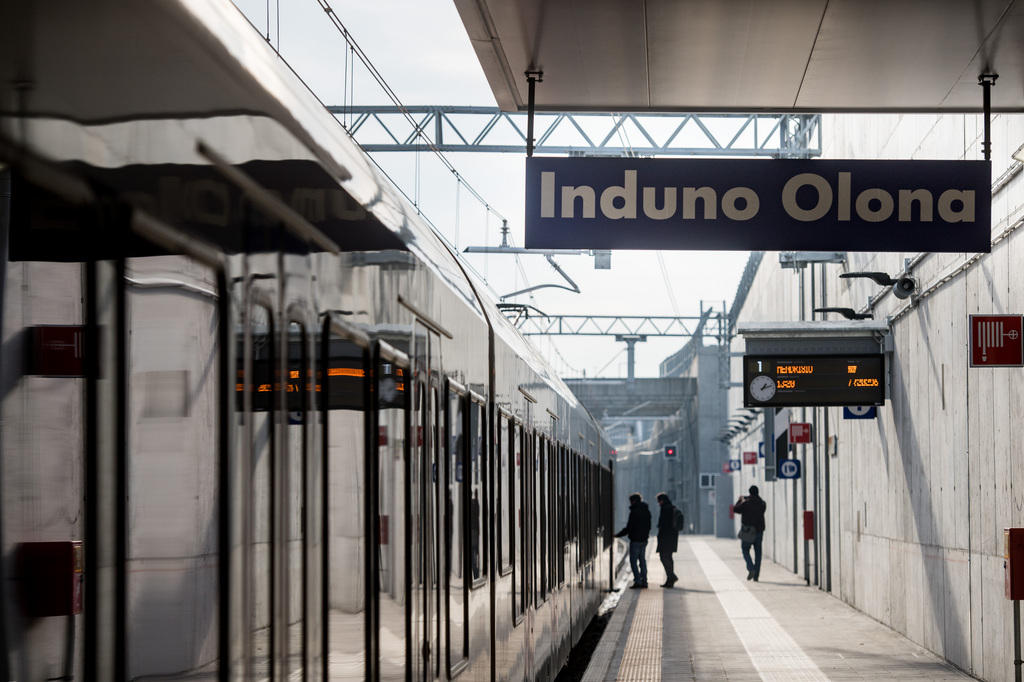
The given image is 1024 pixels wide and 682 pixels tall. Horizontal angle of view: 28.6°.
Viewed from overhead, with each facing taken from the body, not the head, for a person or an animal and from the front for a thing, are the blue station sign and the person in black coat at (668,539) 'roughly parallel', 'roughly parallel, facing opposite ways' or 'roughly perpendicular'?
roughly perpendicular

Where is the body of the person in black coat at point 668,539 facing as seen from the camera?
to the viewer's left

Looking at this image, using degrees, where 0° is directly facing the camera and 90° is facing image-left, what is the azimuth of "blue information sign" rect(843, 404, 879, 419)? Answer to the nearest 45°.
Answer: approximately 0°

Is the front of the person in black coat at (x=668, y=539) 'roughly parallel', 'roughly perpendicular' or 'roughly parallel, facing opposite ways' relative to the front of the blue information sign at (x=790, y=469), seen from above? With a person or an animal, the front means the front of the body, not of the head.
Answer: roughly perpendicular

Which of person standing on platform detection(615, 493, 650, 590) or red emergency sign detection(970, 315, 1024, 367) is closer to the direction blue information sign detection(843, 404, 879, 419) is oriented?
the red emergency sign

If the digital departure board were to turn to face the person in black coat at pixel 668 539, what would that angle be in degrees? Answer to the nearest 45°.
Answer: approximately 180°

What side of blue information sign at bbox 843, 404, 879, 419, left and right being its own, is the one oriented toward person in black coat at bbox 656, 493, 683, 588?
back
